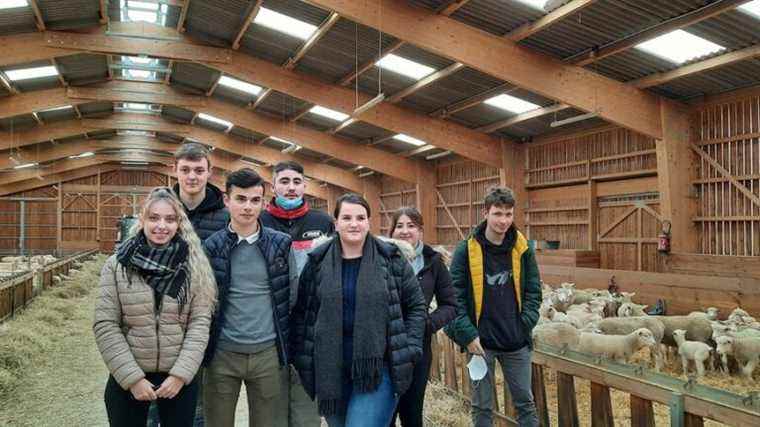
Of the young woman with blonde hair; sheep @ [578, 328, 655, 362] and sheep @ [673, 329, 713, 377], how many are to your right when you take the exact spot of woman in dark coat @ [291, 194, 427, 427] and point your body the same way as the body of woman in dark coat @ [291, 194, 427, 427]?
1

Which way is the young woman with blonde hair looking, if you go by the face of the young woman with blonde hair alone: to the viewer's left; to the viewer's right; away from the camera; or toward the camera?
toward the camera

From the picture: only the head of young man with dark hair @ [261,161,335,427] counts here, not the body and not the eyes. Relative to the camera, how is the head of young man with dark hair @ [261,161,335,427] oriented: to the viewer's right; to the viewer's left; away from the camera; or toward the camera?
toward the camera

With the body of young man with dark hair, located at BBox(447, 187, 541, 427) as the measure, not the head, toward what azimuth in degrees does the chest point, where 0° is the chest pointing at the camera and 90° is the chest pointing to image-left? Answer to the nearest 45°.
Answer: approximately 0°

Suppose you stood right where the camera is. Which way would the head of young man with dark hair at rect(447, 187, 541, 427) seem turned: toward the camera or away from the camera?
toward the camera

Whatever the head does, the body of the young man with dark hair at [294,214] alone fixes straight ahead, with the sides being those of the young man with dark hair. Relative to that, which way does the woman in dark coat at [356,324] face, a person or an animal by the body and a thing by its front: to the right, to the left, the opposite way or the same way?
the same way

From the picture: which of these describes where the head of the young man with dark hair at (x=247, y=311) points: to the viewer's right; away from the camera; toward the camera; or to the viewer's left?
toward the camera

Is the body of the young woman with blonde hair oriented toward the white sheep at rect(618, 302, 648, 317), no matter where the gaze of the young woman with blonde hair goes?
no

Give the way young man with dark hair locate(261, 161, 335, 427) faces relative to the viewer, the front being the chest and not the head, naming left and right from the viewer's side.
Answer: facing the viewer

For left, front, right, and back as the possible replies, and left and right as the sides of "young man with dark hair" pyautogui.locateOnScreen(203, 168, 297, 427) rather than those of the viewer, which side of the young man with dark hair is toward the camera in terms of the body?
front

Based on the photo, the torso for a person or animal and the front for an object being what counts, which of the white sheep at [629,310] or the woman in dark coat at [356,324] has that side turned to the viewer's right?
the white sheep

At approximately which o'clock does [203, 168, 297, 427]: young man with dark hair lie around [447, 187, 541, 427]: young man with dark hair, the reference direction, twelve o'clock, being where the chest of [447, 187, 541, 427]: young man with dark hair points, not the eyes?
[203, 168, 297, 427]: young man with dark hair is roughly at 2 o'clock from [447, 187, 541, 427]: young man with dark hair.

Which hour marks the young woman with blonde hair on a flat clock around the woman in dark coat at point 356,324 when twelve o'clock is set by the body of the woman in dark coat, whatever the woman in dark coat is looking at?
The young woman with blonde hair is roughly at 3 o'clock from the woman in dark coat.

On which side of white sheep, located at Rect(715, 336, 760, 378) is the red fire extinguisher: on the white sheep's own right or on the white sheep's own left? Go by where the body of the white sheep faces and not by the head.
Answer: on the white sheep's own right
